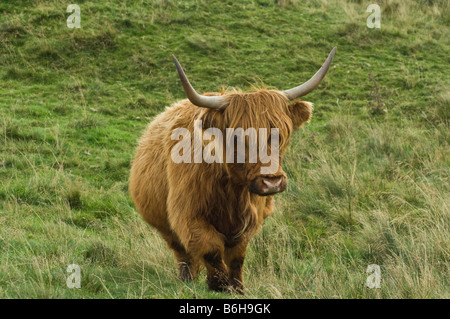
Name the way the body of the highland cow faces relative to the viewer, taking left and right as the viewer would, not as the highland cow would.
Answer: facing the viewer and to the right of the viewer
